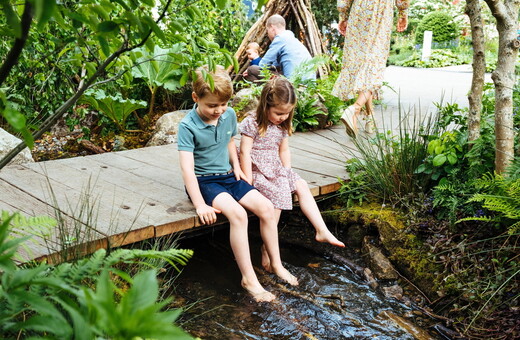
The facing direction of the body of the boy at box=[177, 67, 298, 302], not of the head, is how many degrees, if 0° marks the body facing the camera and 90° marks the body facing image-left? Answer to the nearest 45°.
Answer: approximately 315°

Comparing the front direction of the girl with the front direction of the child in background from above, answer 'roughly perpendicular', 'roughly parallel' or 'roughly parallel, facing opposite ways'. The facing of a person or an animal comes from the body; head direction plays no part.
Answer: roughly perpendicular

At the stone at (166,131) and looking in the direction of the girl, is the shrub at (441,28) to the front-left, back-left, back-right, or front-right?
back-left

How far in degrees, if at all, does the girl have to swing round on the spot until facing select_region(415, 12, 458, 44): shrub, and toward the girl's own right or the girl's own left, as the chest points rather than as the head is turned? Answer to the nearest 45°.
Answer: approximately 135° to the girl's own left

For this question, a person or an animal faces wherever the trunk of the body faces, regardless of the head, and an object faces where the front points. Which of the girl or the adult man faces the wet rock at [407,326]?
the girl

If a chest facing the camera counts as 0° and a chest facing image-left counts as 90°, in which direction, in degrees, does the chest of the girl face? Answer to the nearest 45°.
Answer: approximately 315°

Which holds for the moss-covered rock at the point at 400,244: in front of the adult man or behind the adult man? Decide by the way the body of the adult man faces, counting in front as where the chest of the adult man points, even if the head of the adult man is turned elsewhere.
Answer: behind

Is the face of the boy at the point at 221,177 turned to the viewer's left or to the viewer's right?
to the viewer's right

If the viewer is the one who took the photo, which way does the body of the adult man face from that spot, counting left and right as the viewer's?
facing away from the viewer and to the left of the viewer

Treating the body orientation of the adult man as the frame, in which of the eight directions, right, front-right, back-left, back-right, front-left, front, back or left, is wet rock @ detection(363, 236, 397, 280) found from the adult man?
back-left
